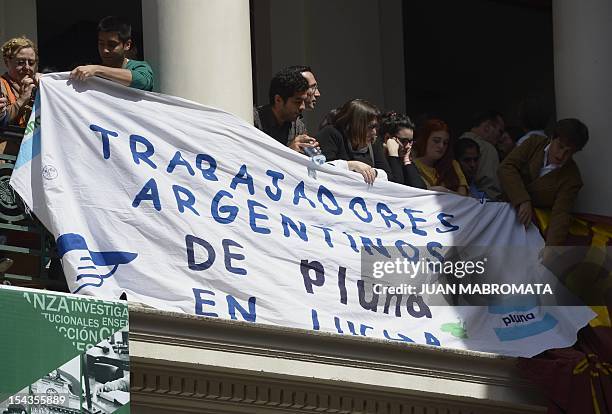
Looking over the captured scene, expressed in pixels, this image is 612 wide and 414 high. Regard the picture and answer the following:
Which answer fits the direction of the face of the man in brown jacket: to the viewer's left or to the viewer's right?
to the viewer's left

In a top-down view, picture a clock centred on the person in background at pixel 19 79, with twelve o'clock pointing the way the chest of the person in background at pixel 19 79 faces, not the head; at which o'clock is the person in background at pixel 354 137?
the person in background at pixel 354 137 is roughly at 10 o'clock from the person in background at pixel 19 79.

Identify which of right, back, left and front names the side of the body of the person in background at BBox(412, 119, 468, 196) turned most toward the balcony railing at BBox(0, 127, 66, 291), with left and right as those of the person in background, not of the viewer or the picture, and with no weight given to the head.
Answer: right

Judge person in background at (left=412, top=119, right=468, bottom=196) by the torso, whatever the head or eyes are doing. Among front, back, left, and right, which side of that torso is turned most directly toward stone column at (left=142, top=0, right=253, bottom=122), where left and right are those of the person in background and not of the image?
right

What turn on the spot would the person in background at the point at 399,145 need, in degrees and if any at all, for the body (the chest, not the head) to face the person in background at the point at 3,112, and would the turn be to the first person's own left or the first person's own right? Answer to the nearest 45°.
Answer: approximately 90° to the first person's own right
